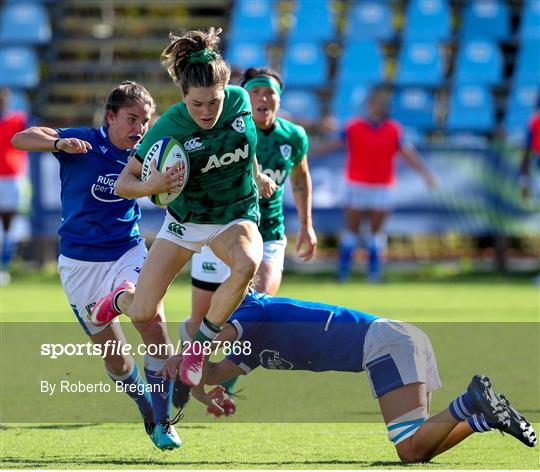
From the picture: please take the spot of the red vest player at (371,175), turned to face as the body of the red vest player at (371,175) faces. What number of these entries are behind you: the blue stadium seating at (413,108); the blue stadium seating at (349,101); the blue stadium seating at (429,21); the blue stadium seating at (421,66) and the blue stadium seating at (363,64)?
5

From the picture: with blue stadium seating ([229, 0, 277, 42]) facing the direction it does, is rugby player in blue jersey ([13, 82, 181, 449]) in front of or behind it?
in front

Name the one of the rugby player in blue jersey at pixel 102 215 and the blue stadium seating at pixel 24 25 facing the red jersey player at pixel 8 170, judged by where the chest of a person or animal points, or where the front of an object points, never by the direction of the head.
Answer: the blue stadium seating

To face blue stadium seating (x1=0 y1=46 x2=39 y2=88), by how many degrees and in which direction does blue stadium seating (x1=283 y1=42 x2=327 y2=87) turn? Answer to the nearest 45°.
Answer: approximately 90° to its right

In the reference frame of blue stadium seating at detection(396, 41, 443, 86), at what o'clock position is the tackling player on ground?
The tackling player on ground is roughly at 12 o'clock from the blue stadium seating.

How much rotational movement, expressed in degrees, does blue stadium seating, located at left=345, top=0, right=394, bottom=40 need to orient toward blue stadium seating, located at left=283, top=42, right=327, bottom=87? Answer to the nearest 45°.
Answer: approximately 45° to its right

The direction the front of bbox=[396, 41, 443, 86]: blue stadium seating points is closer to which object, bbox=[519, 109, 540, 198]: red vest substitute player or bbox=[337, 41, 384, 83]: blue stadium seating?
the red vest substitute player

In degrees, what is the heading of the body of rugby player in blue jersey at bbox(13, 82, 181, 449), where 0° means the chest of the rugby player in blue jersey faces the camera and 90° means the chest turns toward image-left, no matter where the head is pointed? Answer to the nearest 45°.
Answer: approximately 315°

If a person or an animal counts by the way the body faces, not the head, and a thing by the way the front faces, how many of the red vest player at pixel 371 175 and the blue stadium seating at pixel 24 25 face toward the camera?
2

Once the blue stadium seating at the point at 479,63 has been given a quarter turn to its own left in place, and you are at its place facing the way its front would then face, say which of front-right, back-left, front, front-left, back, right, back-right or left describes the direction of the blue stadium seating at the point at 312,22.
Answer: back
